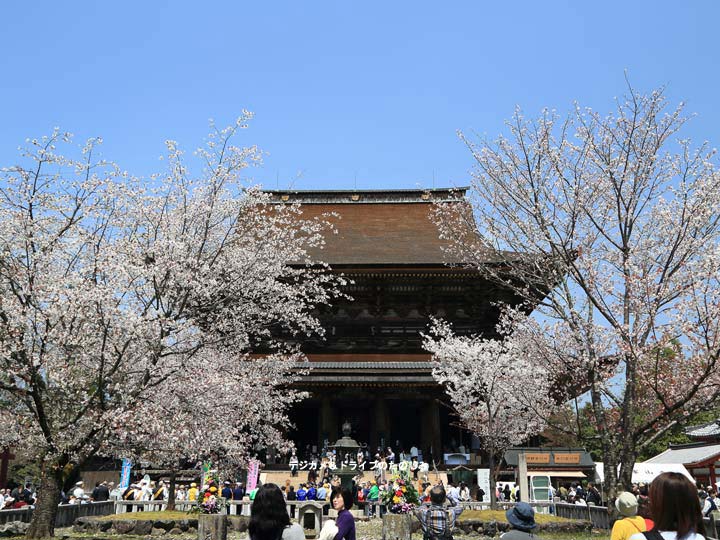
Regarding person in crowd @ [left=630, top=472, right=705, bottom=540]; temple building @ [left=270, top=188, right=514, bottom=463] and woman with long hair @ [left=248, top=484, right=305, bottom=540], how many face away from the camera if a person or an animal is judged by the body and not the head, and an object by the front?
2

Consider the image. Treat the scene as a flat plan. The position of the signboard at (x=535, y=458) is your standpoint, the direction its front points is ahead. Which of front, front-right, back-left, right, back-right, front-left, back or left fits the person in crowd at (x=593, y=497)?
front-left

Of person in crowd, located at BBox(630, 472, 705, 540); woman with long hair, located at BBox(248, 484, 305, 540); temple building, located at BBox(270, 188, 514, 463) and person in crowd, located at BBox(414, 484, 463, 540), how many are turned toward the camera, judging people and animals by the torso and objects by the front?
1

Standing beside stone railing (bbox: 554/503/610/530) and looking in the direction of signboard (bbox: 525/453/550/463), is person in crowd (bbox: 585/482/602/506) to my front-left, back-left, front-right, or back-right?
front-right

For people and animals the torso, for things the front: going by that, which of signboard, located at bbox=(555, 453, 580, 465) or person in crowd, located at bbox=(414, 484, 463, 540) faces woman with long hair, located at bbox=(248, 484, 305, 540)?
the signboard

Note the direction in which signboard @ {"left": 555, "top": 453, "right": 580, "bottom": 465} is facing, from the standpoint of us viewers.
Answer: facing the viewer

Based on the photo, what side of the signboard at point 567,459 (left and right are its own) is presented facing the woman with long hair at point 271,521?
front

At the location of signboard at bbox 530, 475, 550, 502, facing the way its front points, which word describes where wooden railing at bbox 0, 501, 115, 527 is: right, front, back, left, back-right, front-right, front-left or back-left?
front-right

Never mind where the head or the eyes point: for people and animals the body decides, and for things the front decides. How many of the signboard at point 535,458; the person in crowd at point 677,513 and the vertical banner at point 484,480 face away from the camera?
1

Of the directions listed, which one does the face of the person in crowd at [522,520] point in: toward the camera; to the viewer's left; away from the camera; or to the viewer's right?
away from the camera

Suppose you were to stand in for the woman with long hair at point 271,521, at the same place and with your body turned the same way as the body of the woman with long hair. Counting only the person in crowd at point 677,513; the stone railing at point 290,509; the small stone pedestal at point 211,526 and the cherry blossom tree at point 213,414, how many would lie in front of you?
3

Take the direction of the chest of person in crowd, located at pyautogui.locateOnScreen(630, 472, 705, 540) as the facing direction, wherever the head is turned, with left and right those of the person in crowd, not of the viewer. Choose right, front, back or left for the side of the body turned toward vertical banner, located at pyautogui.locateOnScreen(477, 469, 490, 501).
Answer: front

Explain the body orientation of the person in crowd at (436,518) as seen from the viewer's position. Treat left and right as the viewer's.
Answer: facing away from the viewer

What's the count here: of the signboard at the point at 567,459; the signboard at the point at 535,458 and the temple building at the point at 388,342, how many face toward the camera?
3

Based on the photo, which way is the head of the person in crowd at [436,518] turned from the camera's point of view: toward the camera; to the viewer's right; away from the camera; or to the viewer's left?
away from the camera

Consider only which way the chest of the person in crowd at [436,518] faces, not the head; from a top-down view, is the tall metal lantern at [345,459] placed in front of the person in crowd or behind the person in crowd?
in front
